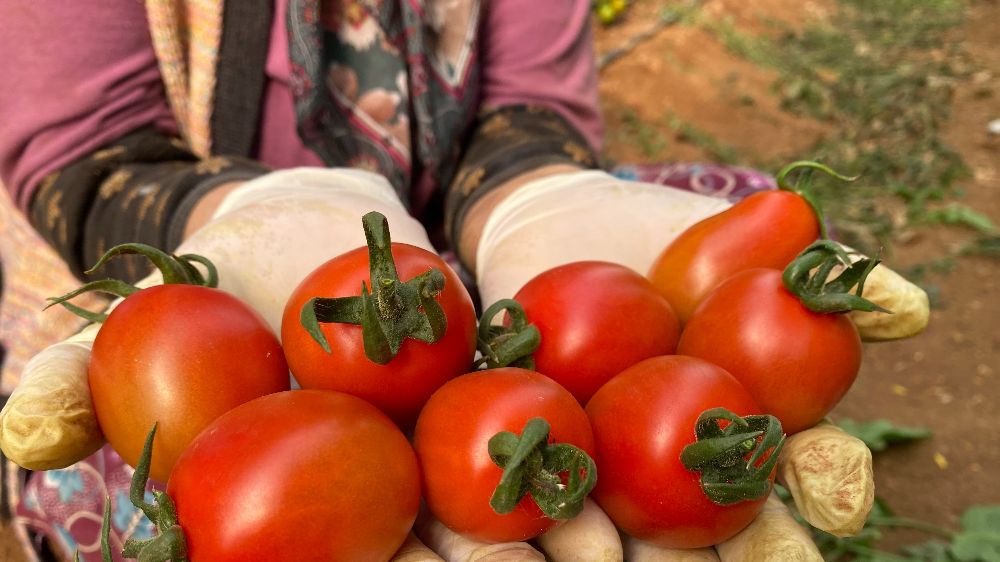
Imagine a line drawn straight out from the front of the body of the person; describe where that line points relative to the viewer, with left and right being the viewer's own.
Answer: facing the viewer

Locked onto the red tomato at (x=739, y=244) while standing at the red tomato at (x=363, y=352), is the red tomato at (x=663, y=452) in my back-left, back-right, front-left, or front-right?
front-right

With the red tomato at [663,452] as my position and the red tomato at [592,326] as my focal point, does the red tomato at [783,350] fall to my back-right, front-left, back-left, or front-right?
front-right

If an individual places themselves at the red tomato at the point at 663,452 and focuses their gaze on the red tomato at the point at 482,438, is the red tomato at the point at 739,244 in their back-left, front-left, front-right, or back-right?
back-right
